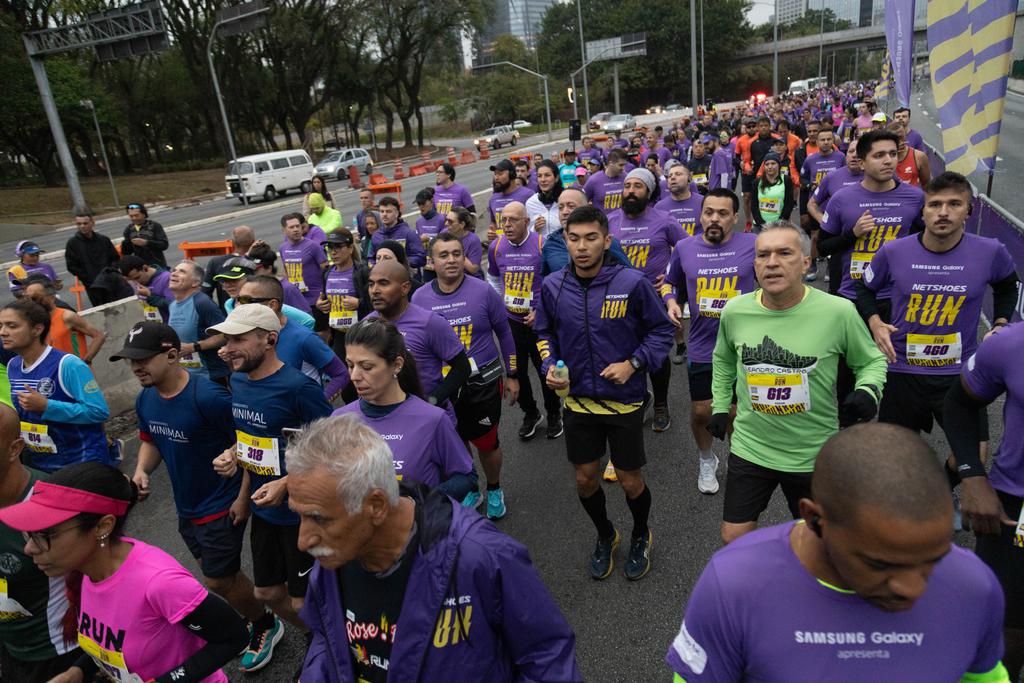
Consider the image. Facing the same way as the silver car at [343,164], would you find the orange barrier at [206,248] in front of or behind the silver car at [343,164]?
in front

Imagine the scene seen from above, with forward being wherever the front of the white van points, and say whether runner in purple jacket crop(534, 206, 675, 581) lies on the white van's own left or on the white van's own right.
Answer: on the white van's own left

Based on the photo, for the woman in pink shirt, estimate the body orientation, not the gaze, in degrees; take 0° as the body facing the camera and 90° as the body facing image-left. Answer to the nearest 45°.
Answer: approximately 45°

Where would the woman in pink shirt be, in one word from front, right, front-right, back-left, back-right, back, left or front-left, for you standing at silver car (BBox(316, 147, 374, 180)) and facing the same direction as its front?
front-left

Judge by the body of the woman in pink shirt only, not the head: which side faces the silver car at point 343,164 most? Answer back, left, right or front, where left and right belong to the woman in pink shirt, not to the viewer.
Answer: back

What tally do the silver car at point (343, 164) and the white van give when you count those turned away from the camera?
0

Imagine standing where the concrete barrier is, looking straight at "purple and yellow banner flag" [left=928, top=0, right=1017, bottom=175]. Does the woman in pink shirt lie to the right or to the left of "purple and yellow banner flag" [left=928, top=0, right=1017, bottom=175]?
right

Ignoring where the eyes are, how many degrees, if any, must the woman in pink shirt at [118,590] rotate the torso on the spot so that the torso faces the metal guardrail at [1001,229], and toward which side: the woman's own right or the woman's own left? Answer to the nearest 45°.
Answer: approximately 135° to the woman's own left

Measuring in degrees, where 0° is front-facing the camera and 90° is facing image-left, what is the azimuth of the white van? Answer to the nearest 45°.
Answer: approximately 45°

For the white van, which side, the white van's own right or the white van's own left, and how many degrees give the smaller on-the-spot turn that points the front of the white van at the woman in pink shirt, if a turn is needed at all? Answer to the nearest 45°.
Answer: approximately 45° to the white van's own left

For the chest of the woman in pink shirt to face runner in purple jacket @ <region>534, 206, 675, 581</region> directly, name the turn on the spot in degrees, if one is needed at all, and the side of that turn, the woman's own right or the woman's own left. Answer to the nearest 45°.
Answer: approximately 135° to the woman's own left

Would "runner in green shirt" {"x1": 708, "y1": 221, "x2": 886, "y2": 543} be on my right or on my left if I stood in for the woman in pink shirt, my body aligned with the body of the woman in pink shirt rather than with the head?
on my left
